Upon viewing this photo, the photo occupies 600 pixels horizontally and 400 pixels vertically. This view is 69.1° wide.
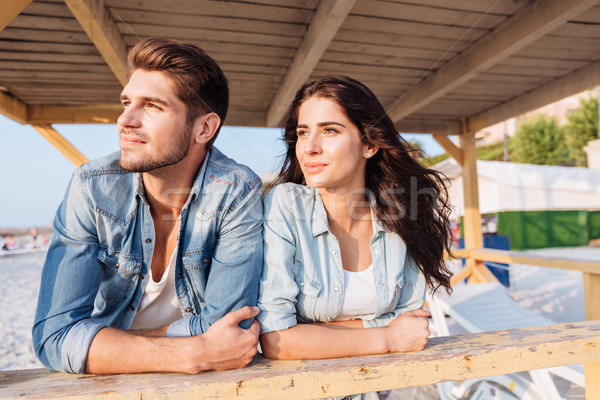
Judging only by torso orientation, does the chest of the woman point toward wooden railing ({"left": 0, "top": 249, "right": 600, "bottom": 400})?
yes

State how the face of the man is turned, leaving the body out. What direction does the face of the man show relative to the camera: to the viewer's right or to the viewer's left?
to the viewer's left

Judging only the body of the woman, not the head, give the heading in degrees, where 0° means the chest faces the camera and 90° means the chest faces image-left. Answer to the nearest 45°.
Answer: approximately 0°

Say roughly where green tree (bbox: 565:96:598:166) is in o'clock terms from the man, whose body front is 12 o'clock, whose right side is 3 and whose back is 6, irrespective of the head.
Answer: The green tree is roughly at 8 o'clock from the man.

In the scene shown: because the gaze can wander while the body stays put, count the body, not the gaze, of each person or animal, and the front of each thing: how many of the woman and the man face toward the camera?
2

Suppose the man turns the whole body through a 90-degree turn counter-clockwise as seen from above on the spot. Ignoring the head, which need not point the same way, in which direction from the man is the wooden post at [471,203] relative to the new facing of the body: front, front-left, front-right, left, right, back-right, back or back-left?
front-left

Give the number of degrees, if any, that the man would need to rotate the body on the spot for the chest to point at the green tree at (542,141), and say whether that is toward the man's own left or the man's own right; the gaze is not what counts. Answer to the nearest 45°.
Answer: approximately 135° to the man's own left

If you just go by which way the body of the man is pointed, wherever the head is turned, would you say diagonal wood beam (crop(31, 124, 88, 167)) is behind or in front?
behind

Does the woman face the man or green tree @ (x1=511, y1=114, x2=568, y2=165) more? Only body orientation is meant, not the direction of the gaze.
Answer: the man

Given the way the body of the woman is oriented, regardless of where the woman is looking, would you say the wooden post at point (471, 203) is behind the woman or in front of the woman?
behind

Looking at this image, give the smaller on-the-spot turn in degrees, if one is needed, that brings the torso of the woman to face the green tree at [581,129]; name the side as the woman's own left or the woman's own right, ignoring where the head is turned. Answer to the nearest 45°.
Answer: approximately 135° to the woman's own left

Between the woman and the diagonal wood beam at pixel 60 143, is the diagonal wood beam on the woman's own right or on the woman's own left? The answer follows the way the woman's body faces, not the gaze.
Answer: on the woman's own right

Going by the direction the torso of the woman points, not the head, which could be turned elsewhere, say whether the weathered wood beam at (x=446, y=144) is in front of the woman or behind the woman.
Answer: behind
